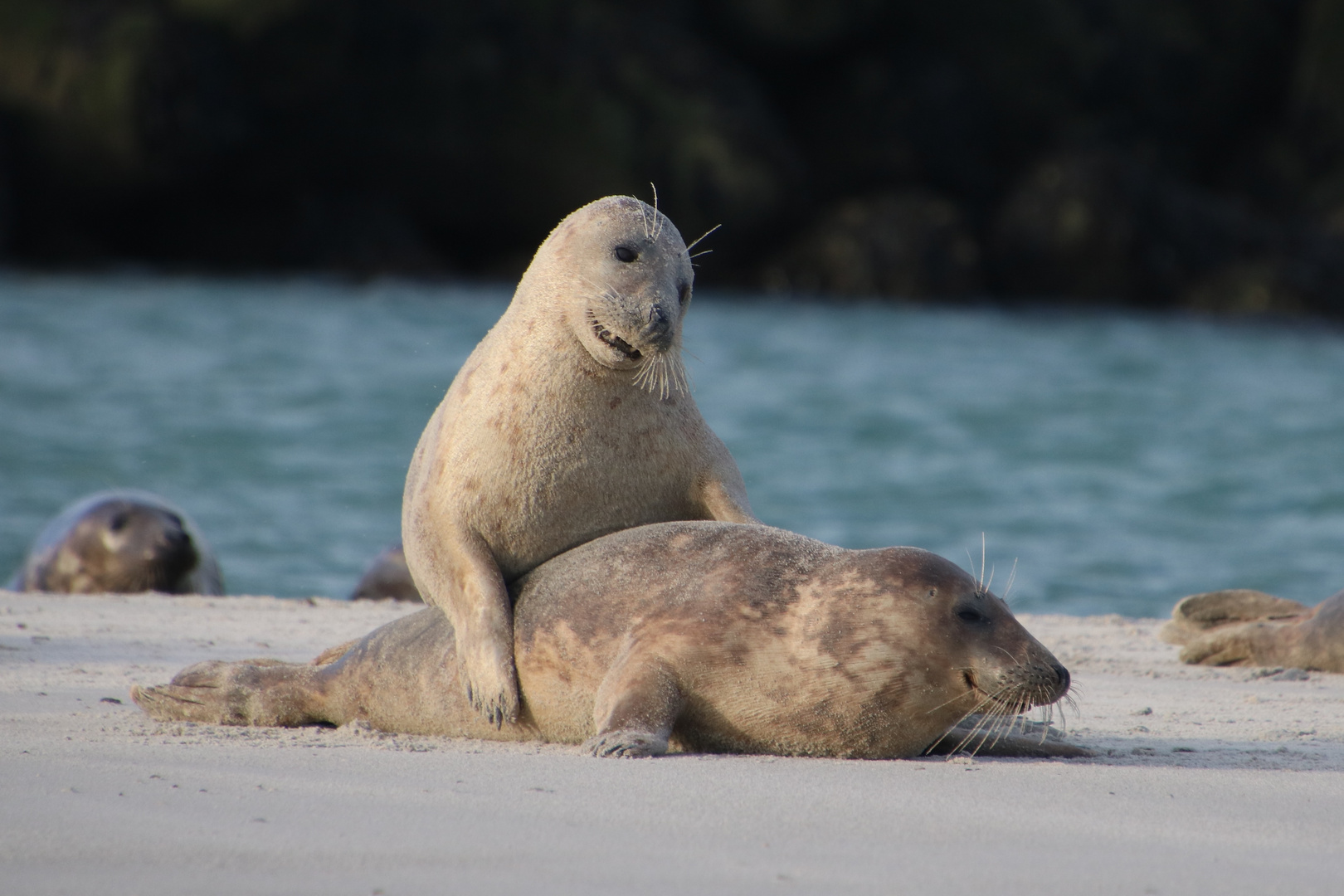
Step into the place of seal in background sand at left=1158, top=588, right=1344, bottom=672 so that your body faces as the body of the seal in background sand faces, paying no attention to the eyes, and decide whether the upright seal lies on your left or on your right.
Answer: on your right

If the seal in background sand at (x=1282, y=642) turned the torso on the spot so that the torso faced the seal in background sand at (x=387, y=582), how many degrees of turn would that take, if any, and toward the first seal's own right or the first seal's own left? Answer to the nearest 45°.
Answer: approximately 180°

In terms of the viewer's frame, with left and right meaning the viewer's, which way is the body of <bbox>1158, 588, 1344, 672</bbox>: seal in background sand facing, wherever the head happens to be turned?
facing to the right of the viewer

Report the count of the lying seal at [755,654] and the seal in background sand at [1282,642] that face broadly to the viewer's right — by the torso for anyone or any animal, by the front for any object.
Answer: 2

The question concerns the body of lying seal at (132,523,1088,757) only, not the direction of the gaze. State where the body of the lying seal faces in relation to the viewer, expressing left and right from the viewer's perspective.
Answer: facing to the right of the viewer

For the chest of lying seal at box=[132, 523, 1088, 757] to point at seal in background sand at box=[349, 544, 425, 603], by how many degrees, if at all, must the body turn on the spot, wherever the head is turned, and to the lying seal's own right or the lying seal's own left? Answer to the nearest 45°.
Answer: approximately 90° to the lying seal's own left

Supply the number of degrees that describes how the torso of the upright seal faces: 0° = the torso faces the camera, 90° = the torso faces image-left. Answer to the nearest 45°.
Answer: approximately 315°
